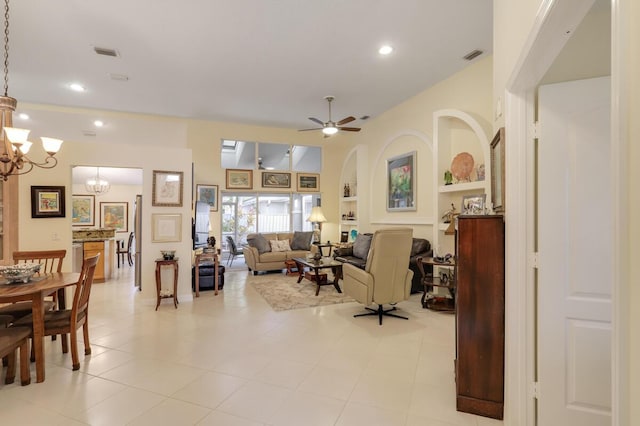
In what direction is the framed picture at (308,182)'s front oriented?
toward the camera

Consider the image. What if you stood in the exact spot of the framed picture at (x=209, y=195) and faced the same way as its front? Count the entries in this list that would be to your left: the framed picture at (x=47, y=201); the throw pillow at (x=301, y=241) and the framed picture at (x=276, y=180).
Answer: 2

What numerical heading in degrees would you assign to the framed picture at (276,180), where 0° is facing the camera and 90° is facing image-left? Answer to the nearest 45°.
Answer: approximately 0°

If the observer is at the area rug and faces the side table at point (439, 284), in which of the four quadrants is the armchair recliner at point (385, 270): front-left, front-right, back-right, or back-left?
front-right

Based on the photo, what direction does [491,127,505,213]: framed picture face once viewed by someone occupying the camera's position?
facing to the left of the viewer

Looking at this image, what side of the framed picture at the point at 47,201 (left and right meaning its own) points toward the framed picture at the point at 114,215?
back

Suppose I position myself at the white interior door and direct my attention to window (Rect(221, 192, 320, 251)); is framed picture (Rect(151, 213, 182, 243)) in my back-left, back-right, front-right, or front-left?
front-left

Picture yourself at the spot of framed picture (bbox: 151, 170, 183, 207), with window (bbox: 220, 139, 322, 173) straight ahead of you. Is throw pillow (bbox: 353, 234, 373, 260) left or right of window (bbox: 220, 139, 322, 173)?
right

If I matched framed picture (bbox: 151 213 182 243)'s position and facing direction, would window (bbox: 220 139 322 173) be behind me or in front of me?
behind

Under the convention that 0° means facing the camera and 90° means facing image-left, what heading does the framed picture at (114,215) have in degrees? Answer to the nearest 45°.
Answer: approximately 0°

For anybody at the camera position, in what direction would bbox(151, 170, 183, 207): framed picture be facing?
facing the viewer

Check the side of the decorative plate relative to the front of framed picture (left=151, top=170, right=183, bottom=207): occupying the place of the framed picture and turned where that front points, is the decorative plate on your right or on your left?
on your left

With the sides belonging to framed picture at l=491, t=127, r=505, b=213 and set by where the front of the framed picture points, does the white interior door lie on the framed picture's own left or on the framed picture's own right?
on the framed picture's own left
